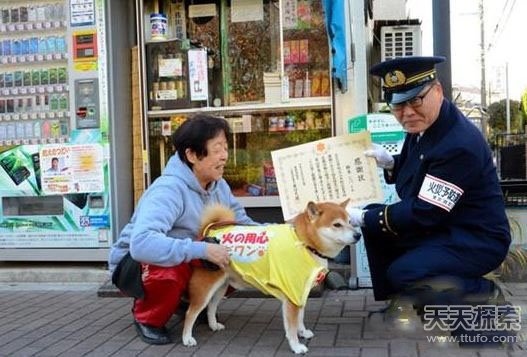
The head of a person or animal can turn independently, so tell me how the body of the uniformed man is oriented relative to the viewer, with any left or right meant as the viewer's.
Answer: facing to the left of the viewer

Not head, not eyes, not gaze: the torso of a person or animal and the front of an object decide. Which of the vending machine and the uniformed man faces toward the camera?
the vending machine

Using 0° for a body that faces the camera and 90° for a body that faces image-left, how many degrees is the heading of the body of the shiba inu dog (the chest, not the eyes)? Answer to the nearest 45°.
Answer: approximately 270°

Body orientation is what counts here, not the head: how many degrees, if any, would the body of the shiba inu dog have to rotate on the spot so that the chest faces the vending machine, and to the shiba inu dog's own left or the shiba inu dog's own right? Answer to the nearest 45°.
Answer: approximately 135° to the shiba inu dog's own left

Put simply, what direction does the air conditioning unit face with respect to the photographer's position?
facing the viewer

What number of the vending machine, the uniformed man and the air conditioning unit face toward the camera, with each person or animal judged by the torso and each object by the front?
2

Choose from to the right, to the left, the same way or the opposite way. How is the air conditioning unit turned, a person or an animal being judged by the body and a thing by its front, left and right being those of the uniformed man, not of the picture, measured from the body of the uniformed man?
to the left

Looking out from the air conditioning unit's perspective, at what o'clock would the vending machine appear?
The vending machine is roughly at 2 o'clock from the air conditioning unit.

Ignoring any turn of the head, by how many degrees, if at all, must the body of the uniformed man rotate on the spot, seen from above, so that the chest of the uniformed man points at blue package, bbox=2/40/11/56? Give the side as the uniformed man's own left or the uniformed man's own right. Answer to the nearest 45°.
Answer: approximately 45° to the uniformed man's own right

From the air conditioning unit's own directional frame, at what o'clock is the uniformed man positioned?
The uniformed man is roughly at 12 o'clock from the air conditioning unit.

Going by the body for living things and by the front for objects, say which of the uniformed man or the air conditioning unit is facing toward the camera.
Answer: the air conditioning unit

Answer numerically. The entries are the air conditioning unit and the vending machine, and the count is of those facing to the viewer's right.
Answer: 0

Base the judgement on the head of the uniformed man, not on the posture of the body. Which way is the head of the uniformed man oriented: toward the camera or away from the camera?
toward the camera

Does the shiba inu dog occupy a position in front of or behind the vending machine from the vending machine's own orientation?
in front
